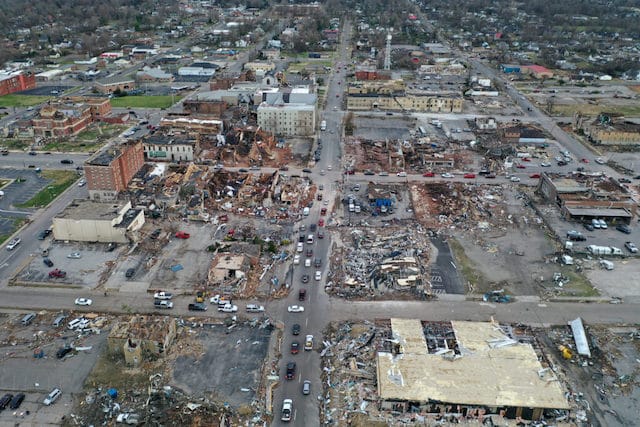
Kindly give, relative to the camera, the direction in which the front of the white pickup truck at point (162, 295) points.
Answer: facing to the left of the viewer

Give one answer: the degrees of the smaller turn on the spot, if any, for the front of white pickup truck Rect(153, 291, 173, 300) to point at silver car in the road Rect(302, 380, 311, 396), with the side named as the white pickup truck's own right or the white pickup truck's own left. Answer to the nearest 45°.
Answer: approximately 135° to the white pickup truck's own left

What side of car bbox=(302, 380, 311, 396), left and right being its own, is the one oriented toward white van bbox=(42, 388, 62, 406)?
left

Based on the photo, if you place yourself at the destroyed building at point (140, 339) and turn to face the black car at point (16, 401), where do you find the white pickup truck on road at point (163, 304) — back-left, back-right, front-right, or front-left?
back-right

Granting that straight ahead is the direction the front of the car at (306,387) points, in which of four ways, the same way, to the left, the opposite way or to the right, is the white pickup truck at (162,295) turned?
to the left

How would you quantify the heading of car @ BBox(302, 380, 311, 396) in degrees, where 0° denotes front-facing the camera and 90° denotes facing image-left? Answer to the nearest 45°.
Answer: approximately 180°

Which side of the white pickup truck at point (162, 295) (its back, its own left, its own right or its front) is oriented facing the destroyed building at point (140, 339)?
left

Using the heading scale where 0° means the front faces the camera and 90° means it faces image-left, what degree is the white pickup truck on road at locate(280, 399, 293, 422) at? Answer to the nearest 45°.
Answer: approximately 0°

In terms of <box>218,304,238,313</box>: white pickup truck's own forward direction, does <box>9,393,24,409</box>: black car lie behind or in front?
behind

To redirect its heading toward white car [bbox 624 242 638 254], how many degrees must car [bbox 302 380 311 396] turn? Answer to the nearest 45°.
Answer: approximately 45° to its right

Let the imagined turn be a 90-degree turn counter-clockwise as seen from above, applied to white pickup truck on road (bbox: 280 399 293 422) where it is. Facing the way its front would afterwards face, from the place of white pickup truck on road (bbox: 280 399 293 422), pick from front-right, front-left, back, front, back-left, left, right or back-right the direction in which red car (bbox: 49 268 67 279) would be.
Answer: front-right

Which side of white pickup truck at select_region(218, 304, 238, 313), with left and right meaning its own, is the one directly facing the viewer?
right

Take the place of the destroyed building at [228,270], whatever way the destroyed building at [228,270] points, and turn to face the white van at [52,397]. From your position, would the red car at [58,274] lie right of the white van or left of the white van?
right

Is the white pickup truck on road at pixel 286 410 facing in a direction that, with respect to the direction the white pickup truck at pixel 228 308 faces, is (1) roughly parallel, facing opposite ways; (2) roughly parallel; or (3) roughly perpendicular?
roughly perpendicular
